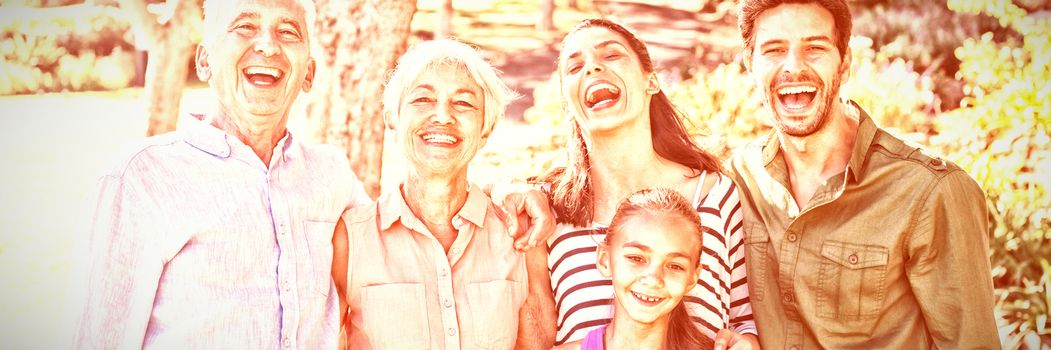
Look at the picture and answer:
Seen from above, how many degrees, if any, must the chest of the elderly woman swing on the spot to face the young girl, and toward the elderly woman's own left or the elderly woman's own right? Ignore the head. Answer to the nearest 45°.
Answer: approximately 90° to the elderly woman's own left

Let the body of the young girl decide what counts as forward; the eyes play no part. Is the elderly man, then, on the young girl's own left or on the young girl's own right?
on the young girl's own right

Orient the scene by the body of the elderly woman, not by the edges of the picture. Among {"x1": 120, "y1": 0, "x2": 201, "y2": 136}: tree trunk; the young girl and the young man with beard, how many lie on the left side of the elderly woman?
2

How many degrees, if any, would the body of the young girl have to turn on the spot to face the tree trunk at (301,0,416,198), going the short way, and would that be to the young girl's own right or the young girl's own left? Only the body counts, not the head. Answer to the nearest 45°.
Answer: approximately 135° to the young girl's own right

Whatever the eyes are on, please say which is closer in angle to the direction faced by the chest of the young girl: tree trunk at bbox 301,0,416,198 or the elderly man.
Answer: the elderly man

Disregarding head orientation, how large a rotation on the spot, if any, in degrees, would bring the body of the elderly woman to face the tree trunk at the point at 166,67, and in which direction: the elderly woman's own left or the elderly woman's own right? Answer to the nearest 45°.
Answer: approximately 135° to the elderly woman's own right

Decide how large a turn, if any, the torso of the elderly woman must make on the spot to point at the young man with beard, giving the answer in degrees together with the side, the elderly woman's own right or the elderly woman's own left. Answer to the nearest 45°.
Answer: approximately 90° to the elderly woman's own left

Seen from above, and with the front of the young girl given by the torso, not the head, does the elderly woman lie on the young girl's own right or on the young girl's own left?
on the young girl's own right

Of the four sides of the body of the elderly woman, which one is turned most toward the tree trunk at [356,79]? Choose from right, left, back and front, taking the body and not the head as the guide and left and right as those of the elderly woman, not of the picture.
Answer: back

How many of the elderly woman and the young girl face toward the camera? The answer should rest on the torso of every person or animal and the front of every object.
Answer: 2
